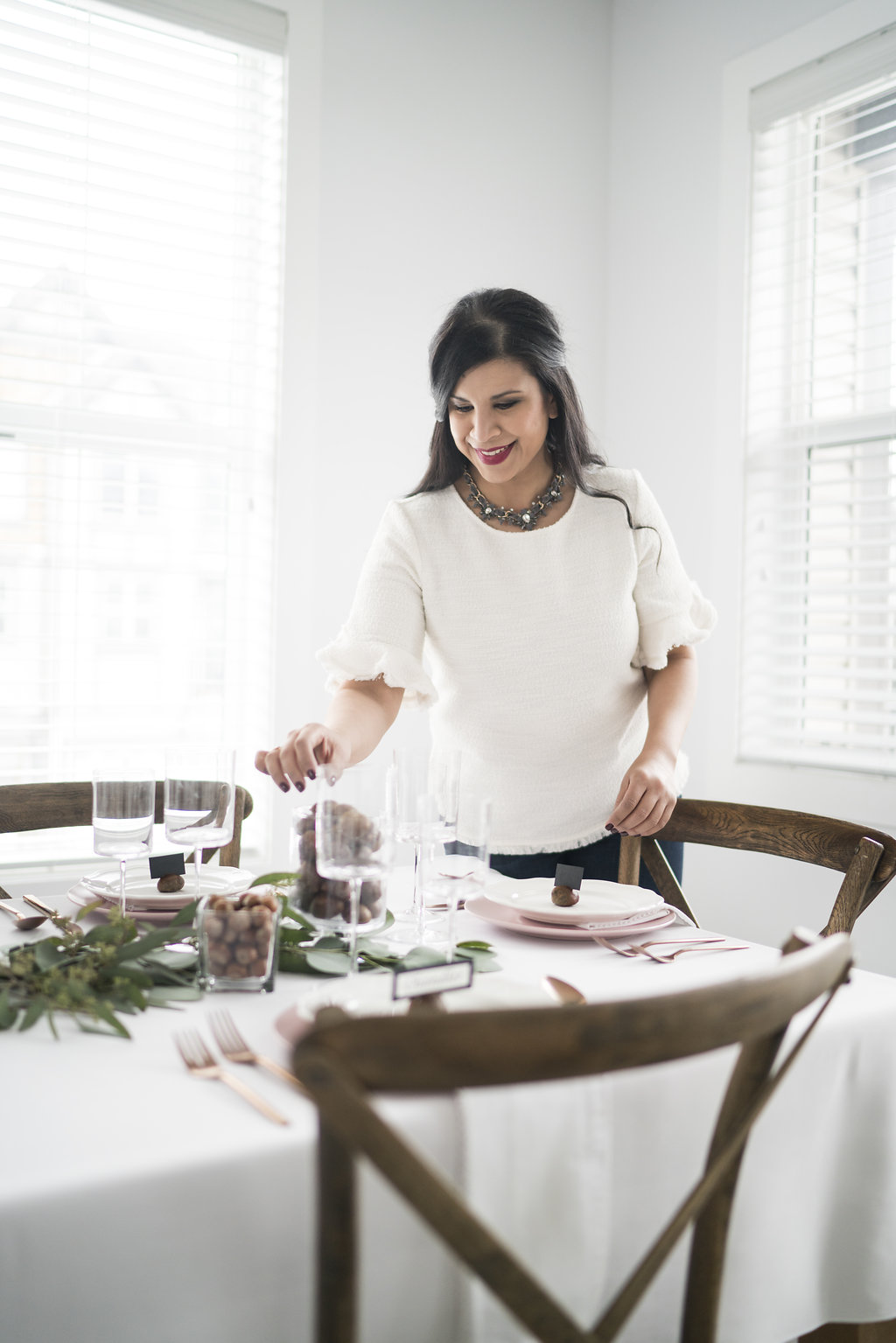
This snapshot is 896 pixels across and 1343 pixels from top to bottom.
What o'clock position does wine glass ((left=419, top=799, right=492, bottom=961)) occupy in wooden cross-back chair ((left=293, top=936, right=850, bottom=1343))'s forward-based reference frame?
The wine glass is roughly at 1 o'clock from the wooden cross-back chair.

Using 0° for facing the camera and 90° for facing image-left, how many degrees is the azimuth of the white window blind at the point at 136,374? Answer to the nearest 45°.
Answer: approximately 315°

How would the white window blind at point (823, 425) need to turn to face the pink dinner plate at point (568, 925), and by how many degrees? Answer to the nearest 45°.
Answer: approximately 45° to its left

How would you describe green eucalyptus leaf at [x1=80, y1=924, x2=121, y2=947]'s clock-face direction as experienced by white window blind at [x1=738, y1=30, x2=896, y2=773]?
The green eucalyptus leaf is roughly at 11 o'clock from the white window blind.

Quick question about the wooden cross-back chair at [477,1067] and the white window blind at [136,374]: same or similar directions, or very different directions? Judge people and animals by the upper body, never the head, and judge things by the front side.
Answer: very different directions

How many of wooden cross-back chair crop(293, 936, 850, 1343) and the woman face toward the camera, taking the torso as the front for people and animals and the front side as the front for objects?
1

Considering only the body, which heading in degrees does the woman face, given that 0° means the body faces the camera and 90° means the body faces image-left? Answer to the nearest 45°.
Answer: approximately 0°

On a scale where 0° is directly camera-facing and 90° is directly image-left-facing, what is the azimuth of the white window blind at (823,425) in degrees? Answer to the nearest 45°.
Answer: approximately 45°

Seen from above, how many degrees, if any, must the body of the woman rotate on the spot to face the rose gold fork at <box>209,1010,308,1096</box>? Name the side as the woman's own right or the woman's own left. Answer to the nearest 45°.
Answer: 0° — they already face it

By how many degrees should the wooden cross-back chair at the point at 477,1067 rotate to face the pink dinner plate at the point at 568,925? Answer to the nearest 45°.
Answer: approximately 45° to its right

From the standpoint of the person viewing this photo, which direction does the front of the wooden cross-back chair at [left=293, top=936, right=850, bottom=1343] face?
facing away from the viewer and to the left of the viewer
